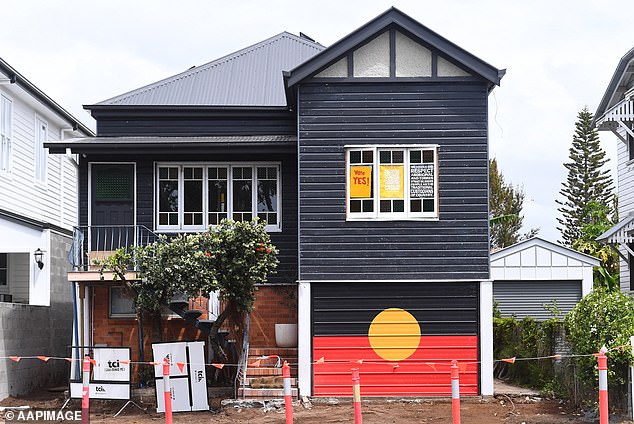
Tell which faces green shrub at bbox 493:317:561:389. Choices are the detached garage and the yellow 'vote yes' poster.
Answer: the detached garage

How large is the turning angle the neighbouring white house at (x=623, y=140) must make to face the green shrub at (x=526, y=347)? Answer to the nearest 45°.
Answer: approximately 45° to its right

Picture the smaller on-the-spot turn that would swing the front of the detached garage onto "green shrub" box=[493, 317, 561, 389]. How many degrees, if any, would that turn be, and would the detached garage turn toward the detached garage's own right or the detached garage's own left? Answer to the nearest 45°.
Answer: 0° — it already faces it

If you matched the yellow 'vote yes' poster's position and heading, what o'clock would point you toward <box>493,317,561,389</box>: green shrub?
The green shrub is roughly at 8 o'clock from the yellow 'vote yes' poster.

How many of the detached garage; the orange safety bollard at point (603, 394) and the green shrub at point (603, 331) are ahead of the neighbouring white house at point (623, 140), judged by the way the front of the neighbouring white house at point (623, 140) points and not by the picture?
2

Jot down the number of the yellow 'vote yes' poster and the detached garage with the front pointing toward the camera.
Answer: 2

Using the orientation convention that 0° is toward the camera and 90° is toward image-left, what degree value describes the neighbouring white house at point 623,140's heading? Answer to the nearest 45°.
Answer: approximately 0°

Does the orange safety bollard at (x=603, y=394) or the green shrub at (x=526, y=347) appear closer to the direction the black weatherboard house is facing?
the orange safety bollard

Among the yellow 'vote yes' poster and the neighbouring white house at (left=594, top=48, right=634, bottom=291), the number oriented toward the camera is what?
2
